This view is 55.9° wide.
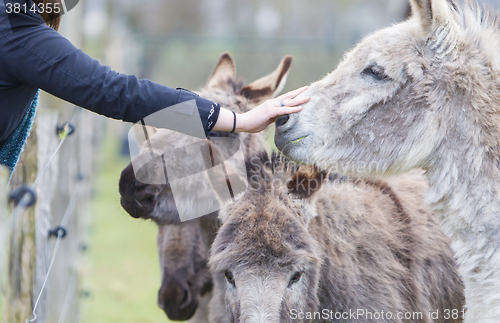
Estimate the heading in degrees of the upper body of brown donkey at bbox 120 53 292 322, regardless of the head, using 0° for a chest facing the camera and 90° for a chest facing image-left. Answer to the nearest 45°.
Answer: approximately 45°

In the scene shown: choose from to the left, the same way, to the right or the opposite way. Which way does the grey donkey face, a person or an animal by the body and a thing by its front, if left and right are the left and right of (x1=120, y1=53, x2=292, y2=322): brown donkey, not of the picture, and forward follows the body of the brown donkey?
the same way

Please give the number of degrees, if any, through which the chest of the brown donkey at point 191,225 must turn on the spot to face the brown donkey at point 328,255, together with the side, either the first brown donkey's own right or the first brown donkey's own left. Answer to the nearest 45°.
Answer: approximately 90° to the first brown donkey's own left

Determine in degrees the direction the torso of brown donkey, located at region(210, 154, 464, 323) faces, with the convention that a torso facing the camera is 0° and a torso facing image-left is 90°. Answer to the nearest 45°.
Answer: approximately 45°

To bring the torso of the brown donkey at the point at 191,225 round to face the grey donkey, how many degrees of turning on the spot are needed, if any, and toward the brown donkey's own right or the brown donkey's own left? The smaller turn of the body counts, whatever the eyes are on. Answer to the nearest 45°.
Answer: approximately 90° to the brown donkey's own left

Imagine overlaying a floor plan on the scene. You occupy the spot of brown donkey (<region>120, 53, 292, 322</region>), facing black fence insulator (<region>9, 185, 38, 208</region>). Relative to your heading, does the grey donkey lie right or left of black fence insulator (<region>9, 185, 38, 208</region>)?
left

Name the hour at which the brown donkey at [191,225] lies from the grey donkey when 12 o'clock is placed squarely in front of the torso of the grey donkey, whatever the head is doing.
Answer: The brown donkey is roughly at 1 o'clock from the grey donkey.

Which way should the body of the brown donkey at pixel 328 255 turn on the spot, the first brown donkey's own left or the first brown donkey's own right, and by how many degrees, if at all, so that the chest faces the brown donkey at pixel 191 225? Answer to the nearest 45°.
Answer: approximately 90° to the first brown donkey's own right

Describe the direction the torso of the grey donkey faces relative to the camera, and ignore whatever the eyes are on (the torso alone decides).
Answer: to the viewer's left
